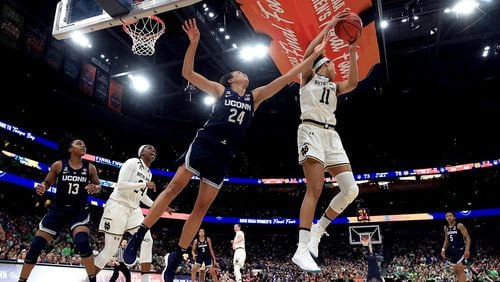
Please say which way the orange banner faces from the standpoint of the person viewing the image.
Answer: facing the viewer

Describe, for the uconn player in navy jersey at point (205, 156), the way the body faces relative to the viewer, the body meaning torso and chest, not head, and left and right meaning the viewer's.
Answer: facing the viewer and to the right of the viewer

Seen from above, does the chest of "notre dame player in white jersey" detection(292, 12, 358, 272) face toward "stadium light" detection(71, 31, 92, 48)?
no

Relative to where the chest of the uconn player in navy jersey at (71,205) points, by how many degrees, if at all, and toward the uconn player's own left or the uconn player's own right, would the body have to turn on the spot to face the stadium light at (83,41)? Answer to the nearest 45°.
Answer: approximately 180°

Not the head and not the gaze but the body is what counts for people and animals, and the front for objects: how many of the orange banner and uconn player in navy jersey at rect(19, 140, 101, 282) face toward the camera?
2

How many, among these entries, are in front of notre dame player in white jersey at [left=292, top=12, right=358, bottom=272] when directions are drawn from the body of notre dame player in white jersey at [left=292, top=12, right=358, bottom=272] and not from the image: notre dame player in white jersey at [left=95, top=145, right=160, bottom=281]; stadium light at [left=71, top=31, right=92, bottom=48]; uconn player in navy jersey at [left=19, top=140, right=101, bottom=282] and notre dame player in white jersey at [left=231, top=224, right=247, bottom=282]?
0

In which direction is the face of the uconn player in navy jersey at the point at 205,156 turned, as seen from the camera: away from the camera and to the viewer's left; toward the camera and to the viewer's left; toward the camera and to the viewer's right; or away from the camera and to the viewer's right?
toward the camera and to the viewer's right

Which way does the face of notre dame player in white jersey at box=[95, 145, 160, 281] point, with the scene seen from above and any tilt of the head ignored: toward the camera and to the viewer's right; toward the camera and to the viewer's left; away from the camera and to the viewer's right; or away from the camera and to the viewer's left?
toward the camera and to the viewer's right

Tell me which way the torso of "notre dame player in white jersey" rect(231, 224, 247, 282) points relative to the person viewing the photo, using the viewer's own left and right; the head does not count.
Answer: facing the viewer and to the left of the viewer

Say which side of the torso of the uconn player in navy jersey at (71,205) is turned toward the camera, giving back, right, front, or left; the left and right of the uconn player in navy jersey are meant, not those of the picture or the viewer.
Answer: front
